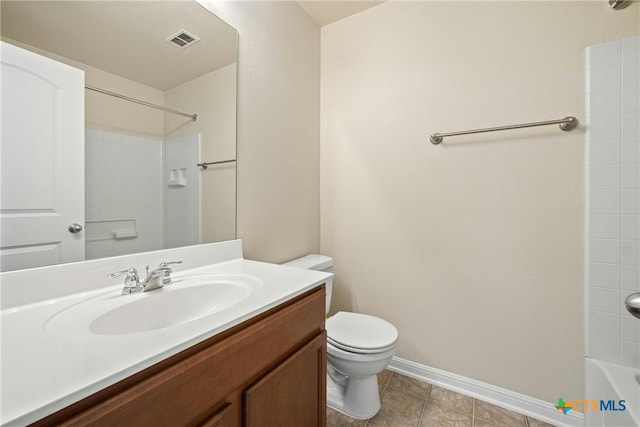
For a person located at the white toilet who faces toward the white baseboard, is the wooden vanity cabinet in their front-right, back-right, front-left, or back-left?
back-right

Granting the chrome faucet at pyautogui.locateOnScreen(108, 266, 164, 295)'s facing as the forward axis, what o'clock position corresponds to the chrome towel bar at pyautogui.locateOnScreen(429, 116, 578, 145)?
The chrome towel bar is roughly at 11 o'clock from the chrome faucet.

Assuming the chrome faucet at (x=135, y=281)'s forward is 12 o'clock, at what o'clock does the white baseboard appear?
The white baseboard is roughly at 11 o'clock from the chrome faucet.

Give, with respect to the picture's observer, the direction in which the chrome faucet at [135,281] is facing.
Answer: facing the viewer and to the right of the viewer

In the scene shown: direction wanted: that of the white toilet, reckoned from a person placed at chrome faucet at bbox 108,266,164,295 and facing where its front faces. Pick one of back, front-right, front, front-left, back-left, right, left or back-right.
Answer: front-left
